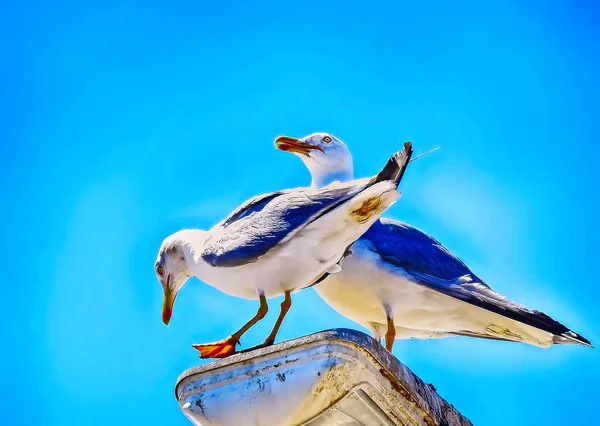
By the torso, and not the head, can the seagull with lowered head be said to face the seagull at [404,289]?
no

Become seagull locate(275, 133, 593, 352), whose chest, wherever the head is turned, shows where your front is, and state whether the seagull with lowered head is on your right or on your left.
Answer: on your left

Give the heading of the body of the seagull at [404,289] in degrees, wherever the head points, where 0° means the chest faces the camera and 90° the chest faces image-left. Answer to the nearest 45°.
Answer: approximately 90°

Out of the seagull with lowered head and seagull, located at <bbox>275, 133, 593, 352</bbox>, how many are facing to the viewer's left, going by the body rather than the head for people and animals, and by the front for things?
2

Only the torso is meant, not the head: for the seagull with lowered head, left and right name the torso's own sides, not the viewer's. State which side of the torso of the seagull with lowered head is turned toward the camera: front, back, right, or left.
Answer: left

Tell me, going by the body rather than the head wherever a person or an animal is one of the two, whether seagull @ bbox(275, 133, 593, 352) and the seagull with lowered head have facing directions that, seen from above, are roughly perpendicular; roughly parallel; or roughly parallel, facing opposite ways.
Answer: roughly parallel
